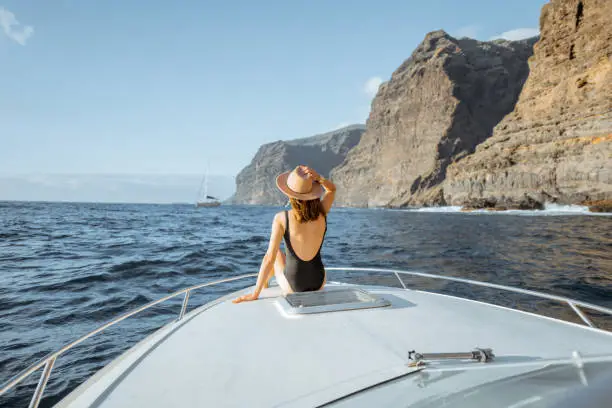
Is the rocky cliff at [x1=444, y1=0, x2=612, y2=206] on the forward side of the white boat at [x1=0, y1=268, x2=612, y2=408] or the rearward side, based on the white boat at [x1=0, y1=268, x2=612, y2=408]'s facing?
on the forward side

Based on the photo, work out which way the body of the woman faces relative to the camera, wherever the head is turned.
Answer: away from the camera

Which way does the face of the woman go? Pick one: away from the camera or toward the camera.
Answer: away from the camera

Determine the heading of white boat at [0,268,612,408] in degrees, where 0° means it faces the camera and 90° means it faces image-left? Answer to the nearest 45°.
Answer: approximately 180°

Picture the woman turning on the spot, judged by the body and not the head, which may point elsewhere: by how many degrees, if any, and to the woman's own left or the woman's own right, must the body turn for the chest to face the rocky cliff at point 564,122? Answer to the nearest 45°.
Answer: approximately 45° to the woman's own right
